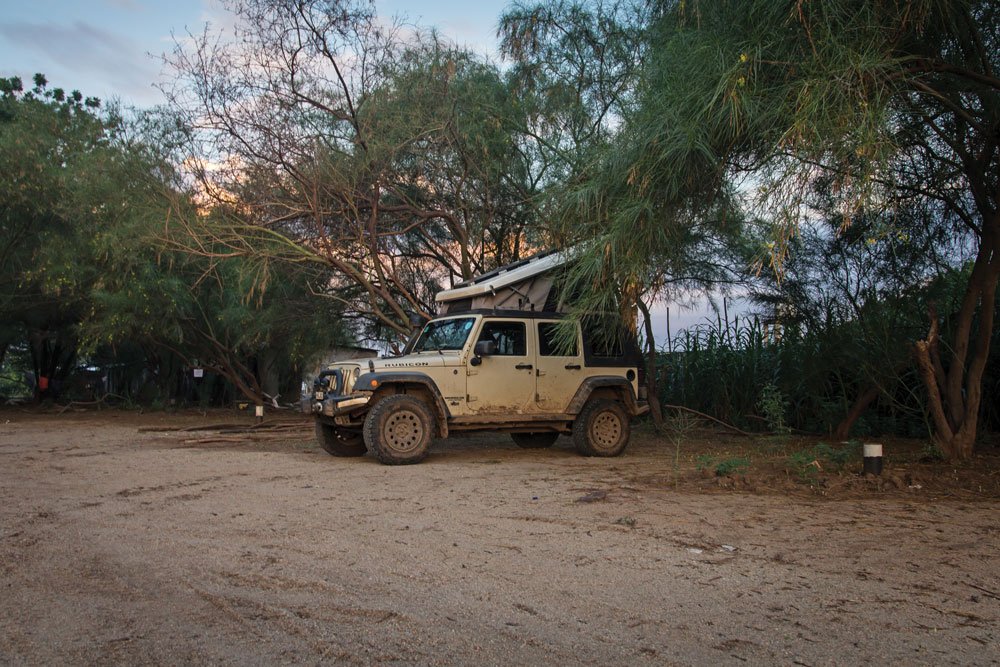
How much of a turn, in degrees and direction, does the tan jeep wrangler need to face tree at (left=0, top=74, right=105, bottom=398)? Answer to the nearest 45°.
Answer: approximately 90° to its right

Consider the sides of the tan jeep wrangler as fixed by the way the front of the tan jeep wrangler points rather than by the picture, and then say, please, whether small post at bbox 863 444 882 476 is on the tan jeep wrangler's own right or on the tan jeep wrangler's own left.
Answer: on the tan jeep wrangler's own left

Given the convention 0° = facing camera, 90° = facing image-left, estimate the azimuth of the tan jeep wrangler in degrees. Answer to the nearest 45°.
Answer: approximately 45°

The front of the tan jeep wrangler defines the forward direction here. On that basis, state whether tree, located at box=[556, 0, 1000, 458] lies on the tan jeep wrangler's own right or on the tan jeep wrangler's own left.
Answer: on the tan jeep wrangler's own left
